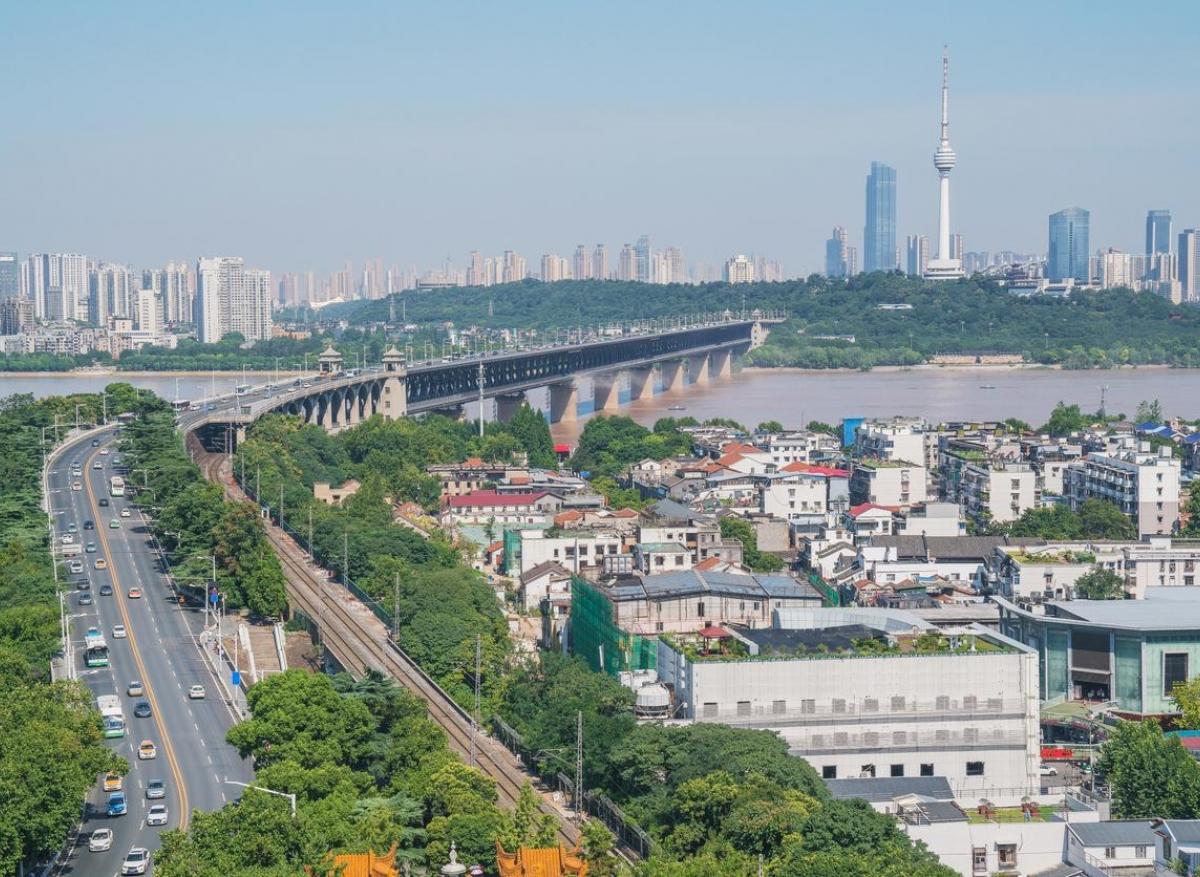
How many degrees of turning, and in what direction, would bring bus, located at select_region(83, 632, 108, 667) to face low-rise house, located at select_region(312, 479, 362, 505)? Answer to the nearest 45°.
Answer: approximately 180°

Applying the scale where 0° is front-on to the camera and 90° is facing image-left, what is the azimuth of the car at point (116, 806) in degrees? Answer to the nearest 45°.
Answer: approximately 0°

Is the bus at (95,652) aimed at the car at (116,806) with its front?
yes

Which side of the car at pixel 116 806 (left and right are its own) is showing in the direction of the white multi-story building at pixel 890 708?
left

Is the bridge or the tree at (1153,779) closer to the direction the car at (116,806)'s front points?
the tree

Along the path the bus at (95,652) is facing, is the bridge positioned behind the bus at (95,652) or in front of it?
behind

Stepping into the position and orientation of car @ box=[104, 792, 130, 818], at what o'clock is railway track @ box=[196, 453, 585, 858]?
The railway track is roughly at 7 o'clock from the car.

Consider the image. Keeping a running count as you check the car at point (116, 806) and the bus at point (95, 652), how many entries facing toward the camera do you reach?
2

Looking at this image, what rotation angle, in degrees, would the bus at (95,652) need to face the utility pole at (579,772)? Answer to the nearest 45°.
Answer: approximately 45° to its left

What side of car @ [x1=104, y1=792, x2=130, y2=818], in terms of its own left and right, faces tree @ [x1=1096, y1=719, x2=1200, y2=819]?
left

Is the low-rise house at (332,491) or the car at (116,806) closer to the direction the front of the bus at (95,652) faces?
the car

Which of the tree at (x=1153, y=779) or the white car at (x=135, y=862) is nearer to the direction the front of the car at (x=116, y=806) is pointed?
the white car

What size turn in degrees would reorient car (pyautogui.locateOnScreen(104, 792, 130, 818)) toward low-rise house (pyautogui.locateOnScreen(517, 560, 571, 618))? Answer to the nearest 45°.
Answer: approximately 135° to its left
